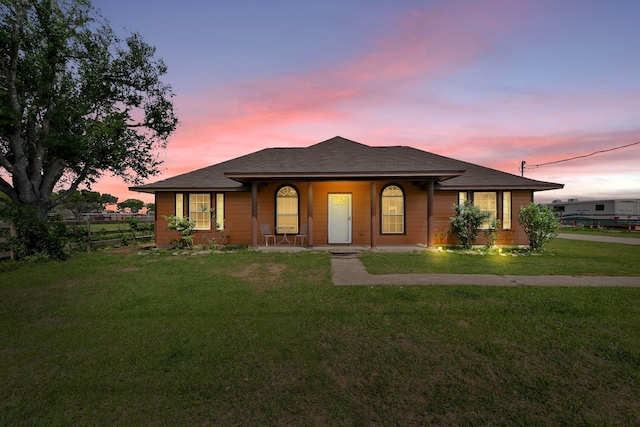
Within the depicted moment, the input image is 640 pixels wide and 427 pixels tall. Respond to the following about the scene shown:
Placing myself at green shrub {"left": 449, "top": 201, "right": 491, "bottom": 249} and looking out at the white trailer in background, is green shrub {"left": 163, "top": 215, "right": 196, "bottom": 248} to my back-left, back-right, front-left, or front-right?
back-left

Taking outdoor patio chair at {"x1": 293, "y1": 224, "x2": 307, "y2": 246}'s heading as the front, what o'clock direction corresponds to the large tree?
The large tree is roughly at 2 o'clock from the outdoor patio chair.

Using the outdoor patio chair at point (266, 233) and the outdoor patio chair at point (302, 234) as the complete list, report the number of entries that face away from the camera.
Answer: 0

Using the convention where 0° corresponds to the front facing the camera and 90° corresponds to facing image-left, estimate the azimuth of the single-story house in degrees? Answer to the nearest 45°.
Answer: approximately 0°

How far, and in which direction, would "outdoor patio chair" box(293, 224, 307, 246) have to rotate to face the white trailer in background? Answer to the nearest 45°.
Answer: approximately 180°

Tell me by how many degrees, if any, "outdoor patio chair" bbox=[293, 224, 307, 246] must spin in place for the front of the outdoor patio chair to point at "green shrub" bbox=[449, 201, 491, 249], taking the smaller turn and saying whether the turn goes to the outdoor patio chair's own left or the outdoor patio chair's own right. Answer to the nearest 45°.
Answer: approximately 135° to the outdoor patio chair's own left

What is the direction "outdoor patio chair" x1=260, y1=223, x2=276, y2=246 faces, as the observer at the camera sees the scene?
facing the viewer and to the right of the viewer

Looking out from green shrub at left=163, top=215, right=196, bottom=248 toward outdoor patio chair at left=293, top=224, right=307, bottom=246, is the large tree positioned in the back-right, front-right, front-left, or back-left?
back-left

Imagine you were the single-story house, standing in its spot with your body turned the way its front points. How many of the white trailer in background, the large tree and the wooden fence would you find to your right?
2

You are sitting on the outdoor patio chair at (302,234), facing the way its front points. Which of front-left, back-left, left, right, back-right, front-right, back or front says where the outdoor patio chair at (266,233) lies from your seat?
front-right
